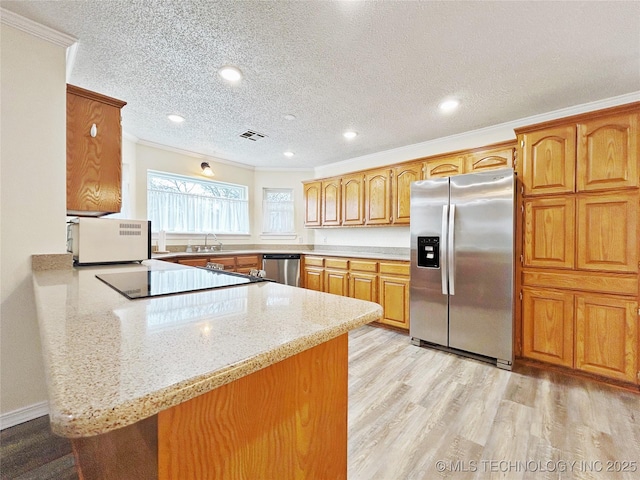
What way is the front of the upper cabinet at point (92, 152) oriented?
to the viewer's right

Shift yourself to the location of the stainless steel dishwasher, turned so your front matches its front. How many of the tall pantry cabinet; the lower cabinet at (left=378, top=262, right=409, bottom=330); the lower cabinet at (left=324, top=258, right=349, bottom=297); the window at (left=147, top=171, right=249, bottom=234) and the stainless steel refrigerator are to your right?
1

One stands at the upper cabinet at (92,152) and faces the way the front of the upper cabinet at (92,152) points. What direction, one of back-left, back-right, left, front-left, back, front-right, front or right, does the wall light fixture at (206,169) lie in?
front-left

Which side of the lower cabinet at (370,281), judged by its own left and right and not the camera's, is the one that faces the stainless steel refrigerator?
left

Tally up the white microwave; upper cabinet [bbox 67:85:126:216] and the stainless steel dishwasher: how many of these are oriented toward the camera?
1

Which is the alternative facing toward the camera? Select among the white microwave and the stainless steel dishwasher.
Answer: the stainless steel dishwasher

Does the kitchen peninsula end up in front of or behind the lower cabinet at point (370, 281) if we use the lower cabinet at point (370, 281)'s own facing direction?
in front

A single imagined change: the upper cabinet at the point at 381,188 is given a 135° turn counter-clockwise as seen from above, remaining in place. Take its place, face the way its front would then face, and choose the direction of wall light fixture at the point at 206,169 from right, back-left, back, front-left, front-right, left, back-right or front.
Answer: back

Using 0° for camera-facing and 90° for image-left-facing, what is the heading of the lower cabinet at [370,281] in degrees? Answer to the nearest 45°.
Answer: approximately 45°

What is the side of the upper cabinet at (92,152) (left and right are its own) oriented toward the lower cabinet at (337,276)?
front

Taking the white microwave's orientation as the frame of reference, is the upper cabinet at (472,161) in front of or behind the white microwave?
in front

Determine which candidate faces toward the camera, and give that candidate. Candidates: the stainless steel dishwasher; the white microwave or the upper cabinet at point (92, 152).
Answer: the stainless steel dishwasher

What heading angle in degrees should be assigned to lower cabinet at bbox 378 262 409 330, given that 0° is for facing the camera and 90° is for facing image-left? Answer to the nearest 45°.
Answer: approximately 45°

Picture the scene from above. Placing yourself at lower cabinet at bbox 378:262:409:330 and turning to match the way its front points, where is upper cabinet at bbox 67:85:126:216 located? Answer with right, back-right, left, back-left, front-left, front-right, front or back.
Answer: front

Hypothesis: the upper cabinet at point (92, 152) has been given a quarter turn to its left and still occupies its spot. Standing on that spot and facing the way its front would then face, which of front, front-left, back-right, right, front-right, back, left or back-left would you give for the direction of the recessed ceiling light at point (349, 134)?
right

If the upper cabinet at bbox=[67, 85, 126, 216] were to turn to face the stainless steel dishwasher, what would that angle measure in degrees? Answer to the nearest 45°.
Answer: approximately 45° to its left

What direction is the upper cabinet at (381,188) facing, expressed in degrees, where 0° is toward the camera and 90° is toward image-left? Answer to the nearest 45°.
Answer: approximately 45°

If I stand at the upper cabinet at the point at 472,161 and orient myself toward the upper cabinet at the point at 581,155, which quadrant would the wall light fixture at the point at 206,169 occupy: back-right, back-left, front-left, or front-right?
back-right
